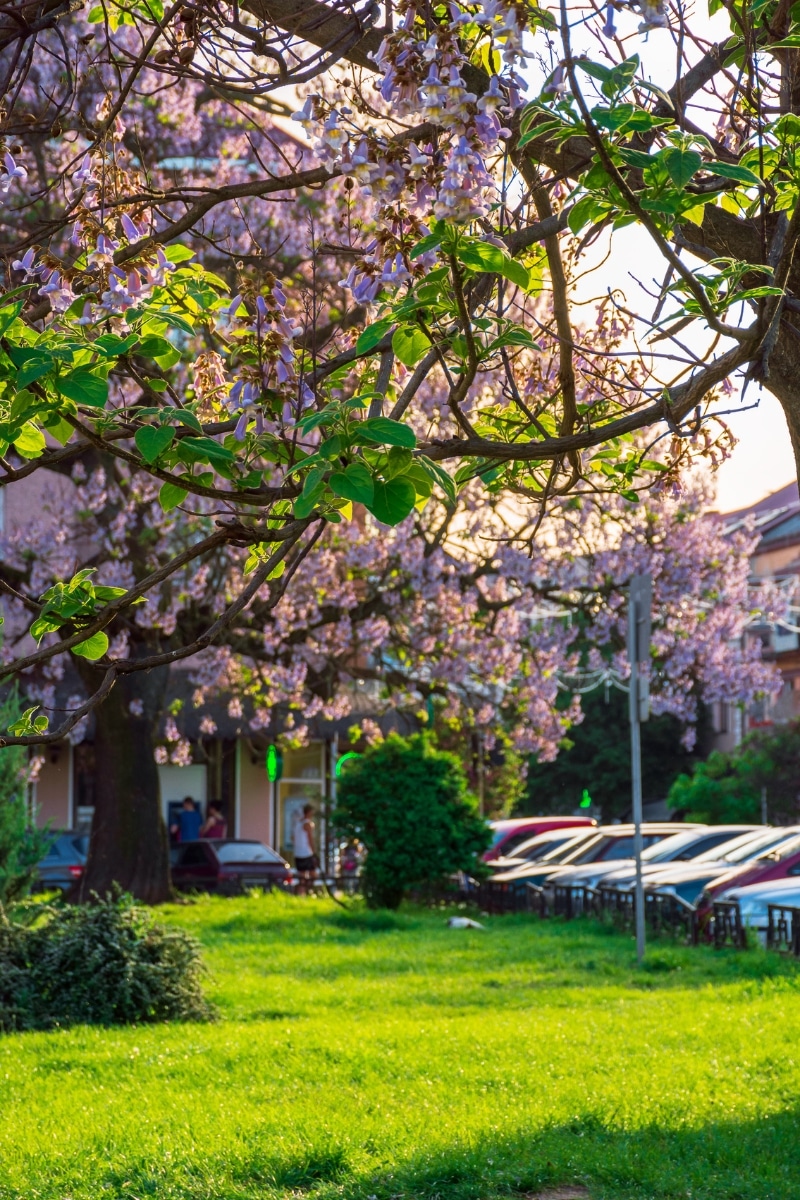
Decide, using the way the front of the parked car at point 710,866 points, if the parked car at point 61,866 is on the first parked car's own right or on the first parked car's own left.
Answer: on the first parked car's own right

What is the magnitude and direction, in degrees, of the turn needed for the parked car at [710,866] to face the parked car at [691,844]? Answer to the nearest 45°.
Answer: approximately 135° to its right

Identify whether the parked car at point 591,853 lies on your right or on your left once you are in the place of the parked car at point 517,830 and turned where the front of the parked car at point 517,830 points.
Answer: on your left

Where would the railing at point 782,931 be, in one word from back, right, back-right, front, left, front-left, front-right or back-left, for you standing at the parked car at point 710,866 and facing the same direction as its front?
front-left

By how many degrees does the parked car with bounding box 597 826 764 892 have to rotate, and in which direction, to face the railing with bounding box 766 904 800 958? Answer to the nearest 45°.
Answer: approximately 45° to its left

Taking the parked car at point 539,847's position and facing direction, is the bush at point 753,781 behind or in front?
behind

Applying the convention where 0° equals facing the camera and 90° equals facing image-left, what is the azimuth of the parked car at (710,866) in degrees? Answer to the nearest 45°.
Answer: approximately 45°

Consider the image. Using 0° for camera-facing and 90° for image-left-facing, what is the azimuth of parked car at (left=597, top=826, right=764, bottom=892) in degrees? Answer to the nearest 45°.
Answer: approximately 45°

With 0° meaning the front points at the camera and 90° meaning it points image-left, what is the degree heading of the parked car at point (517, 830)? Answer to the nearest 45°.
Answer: approximately 45°

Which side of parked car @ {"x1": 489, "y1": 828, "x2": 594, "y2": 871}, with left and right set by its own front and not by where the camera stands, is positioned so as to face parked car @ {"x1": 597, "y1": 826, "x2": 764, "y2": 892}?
left
